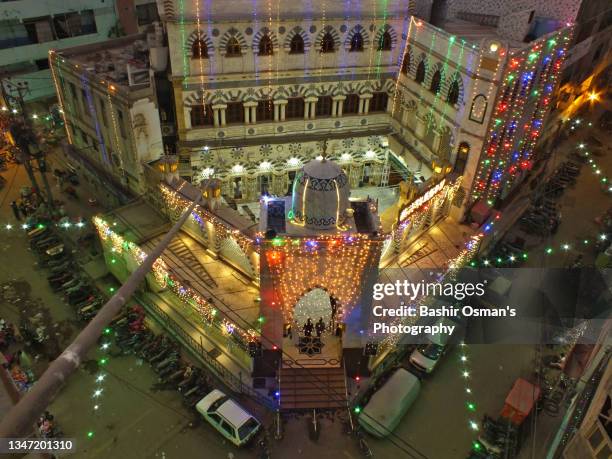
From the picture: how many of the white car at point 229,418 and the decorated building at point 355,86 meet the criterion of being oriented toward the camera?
1

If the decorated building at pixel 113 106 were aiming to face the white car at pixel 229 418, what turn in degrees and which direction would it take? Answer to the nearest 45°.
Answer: approximately 45° to its left

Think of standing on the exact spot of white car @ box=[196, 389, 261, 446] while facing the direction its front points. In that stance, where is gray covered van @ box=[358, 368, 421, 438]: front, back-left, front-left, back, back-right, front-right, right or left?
back-right

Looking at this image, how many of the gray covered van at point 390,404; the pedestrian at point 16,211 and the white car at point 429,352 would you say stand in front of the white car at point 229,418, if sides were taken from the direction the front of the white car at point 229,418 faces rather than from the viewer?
1

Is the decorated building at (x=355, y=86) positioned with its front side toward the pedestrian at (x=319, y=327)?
yes

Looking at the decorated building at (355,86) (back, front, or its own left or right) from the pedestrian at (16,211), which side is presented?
right

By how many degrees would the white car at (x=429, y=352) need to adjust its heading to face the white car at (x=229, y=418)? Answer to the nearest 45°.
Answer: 0° — it already faces it

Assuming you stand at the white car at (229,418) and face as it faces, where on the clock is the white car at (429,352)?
the white car at (429,352) is roughly at 4 o'clock from the white car at (229,418).

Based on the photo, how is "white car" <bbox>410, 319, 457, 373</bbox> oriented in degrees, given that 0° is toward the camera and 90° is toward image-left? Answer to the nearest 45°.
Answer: approximately 45°

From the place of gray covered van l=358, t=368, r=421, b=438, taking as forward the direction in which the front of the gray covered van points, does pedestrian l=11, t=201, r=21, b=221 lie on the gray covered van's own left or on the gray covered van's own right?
on the gray covered van's own right

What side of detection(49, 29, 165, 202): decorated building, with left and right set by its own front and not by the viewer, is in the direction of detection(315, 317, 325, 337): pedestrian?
left

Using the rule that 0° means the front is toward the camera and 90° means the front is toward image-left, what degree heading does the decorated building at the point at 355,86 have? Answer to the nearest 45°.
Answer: approximately 0°
